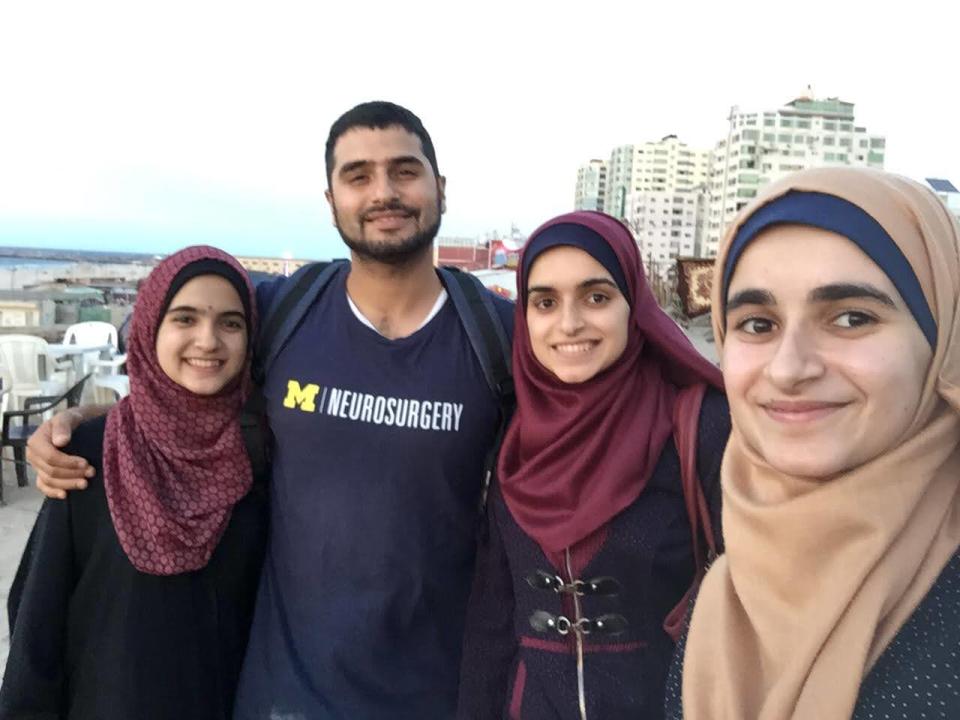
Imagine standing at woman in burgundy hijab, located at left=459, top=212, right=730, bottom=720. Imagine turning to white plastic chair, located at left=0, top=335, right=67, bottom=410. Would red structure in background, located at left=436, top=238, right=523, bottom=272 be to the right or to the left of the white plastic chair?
right

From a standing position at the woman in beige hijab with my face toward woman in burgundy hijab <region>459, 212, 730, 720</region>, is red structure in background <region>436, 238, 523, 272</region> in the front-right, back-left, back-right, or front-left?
front-right

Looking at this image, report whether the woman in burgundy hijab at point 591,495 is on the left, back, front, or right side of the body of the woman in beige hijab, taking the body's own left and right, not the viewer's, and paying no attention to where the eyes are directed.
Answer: right

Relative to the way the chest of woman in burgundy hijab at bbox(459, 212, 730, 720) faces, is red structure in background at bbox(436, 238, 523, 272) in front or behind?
behind

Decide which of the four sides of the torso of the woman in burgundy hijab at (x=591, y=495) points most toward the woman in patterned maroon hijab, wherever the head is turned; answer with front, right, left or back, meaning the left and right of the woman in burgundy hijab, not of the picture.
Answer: right

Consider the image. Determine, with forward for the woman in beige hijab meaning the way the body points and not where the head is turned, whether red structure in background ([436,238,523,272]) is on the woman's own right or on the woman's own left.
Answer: on the woman's own right

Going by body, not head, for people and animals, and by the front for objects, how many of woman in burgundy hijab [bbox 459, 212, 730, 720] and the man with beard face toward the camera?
2

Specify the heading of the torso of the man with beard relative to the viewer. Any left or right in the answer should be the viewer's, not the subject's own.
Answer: facing the viewer

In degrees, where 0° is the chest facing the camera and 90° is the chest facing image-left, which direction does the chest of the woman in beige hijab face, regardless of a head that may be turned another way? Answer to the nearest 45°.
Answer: approximately 45°

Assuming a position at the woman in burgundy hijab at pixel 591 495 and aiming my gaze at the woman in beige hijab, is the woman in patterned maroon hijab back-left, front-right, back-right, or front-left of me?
back-right

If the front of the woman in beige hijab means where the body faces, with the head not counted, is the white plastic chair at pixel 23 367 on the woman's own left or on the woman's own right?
on the woman's own right

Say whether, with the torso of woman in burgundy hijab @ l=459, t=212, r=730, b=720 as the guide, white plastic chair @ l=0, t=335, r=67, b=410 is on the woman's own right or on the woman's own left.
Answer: on the woman's own right
